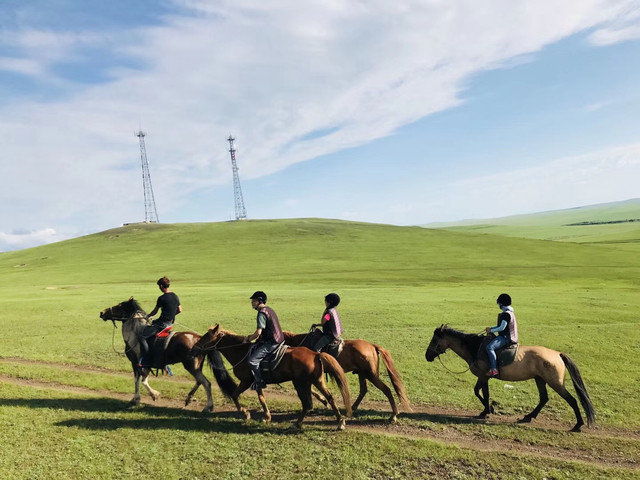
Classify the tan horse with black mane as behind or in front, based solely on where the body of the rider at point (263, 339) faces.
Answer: behind

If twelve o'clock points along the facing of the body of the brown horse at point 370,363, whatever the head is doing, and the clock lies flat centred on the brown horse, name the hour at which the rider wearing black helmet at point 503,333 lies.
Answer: The rider wearing black helmet is roughly at 6 o'clock from the brown horse.

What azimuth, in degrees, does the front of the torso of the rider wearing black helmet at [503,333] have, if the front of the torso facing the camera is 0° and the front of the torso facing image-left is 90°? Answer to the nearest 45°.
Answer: approximately 90°

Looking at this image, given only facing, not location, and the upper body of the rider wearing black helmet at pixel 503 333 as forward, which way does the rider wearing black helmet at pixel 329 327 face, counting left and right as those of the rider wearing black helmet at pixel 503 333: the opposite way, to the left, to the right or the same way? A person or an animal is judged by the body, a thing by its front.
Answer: the same way

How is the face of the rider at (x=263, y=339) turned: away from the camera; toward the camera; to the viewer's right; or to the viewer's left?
to the viewer's left

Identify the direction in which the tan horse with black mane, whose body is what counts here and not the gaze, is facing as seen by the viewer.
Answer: to the viewer's left

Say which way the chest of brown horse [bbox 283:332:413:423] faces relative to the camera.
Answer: to the viewer's left

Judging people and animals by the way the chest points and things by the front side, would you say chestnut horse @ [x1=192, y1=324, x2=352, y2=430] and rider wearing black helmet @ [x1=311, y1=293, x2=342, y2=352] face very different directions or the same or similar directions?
same or similar directions

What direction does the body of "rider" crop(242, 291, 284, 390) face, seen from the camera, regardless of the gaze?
to the viewer's left

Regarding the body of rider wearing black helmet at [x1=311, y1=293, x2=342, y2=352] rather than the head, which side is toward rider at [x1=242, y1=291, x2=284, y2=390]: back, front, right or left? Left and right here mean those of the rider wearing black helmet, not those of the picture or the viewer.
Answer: front

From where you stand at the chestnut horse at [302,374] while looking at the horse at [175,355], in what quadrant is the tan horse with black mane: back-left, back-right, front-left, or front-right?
back-right

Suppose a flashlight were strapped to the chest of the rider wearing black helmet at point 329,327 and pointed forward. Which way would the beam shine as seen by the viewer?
to the viewer's left

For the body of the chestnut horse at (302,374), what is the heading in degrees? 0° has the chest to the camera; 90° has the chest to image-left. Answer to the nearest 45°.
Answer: approximately 90°

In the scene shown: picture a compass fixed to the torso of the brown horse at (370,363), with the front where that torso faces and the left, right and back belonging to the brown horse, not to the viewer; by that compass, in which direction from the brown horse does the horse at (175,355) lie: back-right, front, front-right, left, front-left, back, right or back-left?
front

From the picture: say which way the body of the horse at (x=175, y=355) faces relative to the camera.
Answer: to the viewer's left

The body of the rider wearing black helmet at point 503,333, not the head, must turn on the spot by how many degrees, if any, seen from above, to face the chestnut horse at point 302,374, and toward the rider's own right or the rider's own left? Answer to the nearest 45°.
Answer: approximately 45° to the rider's own left

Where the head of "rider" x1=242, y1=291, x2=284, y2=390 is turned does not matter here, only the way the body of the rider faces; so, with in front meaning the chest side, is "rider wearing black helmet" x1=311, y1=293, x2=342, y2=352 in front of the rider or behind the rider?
behind

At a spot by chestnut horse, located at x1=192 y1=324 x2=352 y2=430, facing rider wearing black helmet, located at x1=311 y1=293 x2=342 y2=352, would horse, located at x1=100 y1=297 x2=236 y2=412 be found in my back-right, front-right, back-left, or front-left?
back-left

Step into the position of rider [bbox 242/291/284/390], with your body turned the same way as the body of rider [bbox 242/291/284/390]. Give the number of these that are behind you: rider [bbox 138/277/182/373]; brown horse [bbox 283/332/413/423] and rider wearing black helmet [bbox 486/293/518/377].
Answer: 2
